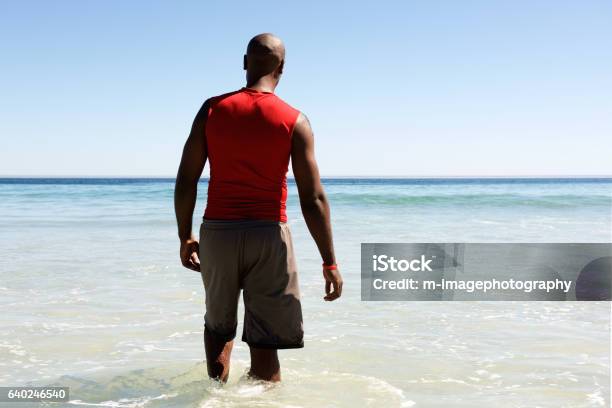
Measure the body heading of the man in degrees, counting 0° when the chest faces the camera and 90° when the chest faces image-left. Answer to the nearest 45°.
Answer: approximately 180°
